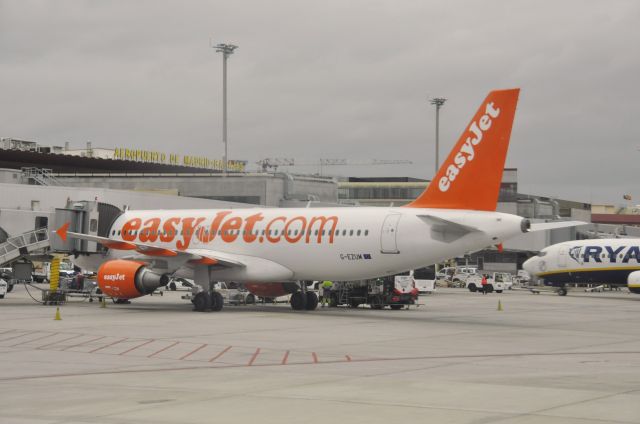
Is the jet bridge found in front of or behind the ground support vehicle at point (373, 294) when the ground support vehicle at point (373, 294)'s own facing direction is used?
behind

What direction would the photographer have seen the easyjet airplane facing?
facing away from the viewer and to the left of the viewer

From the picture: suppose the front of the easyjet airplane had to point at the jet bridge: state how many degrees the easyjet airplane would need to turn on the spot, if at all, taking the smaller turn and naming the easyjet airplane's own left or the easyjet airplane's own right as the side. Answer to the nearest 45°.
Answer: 0° — it already faces it

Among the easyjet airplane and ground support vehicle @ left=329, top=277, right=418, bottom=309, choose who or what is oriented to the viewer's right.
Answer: the ground support vehicle

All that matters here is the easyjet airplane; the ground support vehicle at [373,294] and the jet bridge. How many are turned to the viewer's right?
2

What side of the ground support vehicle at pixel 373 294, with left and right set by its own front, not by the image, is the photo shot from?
right

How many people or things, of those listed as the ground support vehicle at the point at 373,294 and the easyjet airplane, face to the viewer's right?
1

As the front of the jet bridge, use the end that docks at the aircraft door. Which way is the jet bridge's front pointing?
to the viewer's right

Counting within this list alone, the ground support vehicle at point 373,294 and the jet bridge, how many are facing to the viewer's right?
2
